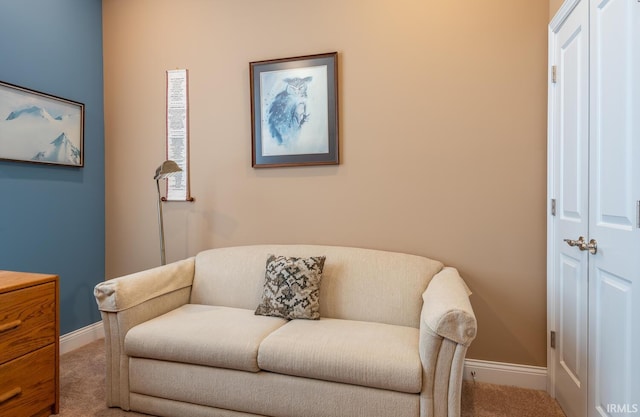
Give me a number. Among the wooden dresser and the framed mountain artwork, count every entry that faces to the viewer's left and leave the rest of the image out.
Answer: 0

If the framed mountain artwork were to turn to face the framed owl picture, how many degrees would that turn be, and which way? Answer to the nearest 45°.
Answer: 0° — it already faces it

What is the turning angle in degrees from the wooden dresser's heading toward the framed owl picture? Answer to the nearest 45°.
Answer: approximately 45° to its left

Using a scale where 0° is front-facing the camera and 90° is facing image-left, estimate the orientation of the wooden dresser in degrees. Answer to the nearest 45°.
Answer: approximately 315°

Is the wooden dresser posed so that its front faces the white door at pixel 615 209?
yes

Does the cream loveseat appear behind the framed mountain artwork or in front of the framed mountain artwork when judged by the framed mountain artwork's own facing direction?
in front

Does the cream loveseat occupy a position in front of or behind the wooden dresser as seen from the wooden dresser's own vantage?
in front

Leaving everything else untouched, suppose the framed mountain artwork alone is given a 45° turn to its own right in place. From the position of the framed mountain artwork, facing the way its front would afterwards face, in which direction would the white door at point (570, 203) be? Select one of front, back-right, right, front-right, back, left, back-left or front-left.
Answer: front-left
